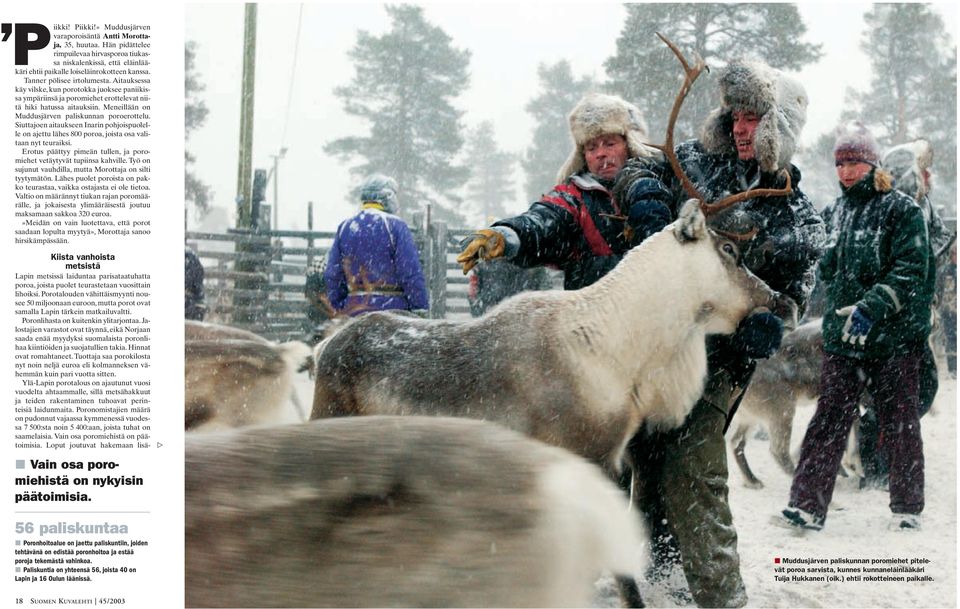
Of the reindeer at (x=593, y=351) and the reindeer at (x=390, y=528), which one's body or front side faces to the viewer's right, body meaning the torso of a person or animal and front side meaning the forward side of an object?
the reindeer at (x=593, y=351)

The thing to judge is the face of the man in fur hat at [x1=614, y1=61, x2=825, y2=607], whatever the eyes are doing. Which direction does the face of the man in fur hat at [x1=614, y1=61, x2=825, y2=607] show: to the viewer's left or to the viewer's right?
to the viewer's left

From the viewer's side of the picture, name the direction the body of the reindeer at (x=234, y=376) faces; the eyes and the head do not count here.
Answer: to the viewer's left

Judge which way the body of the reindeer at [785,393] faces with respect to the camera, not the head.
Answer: to the viewer's right
